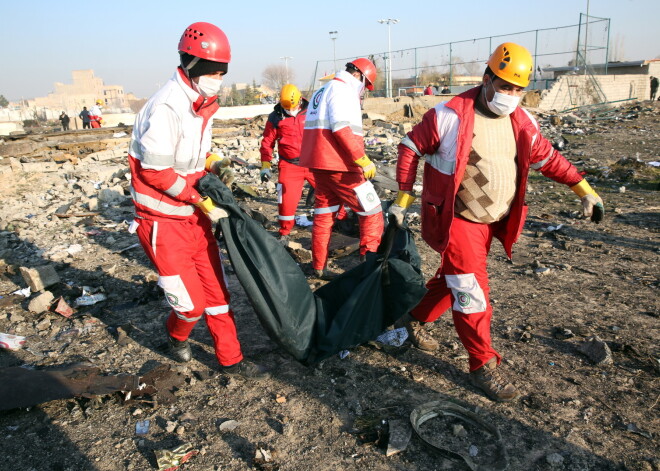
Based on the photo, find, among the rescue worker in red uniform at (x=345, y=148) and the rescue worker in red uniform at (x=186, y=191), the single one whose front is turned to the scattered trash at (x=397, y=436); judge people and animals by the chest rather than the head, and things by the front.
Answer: the rescue worker in red uniform at (x=186, y=191)

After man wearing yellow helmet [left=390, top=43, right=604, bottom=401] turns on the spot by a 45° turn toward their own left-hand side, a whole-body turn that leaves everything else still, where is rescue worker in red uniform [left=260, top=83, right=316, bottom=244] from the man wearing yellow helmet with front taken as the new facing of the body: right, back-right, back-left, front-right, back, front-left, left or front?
back-left

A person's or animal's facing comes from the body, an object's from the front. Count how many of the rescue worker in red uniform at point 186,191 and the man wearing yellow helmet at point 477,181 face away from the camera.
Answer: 0

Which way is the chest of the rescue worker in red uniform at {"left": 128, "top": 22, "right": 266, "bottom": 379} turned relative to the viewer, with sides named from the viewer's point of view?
facing the viewer and to the right of the viewer

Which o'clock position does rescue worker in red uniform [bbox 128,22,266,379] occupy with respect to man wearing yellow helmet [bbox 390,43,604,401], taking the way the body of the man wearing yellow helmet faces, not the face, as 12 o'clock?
The rescue worker in red uniform is roughly at 4 o'clock from the man wearing yellow helmet.

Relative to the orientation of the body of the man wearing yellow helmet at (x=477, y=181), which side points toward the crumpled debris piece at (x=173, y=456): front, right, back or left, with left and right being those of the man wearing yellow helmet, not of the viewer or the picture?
right

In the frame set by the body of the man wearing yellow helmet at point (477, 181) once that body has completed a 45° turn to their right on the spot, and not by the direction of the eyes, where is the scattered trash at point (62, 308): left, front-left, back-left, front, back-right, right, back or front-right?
right

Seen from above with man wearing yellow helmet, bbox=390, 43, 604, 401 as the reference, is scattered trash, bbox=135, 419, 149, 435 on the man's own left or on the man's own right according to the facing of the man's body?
on the man's own right

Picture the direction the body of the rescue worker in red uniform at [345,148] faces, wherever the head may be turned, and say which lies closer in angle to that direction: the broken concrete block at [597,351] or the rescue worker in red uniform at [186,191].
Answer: the broken concrete block
